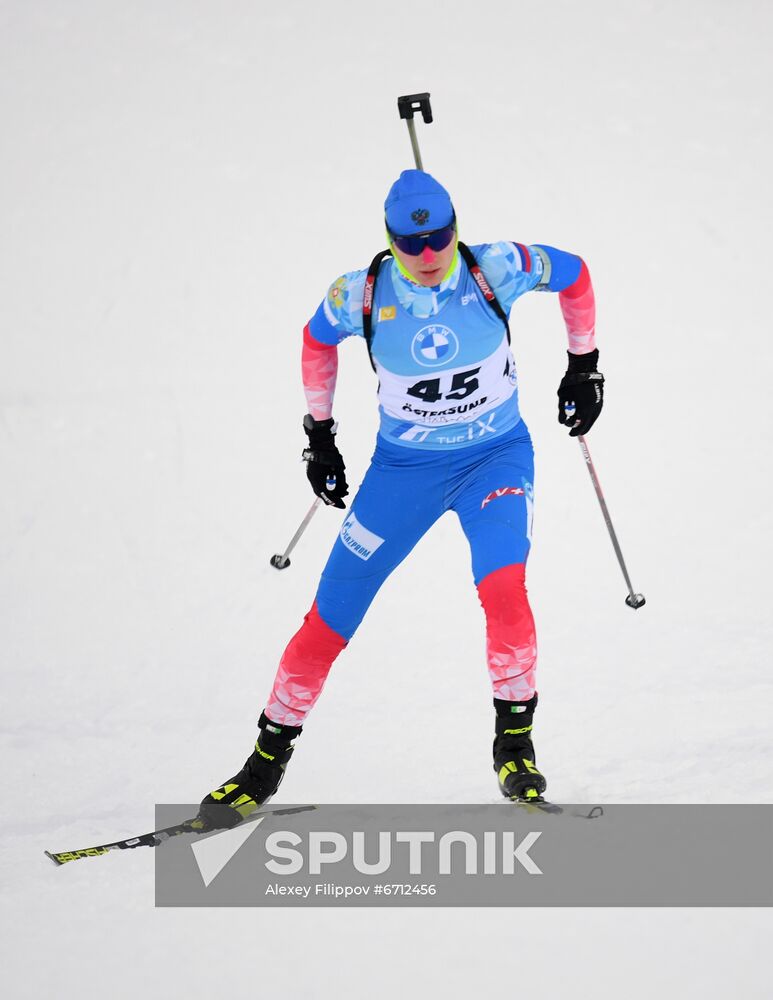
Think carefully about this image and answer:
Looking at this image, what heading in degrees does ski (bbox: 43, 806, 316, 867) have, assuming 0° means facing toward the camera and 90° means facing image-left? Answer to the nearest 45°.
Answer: approximately 45°

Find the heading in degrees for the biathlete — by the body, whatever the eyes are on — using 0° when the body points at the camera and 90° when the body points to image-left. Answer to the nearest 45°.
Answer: approximately 0°
